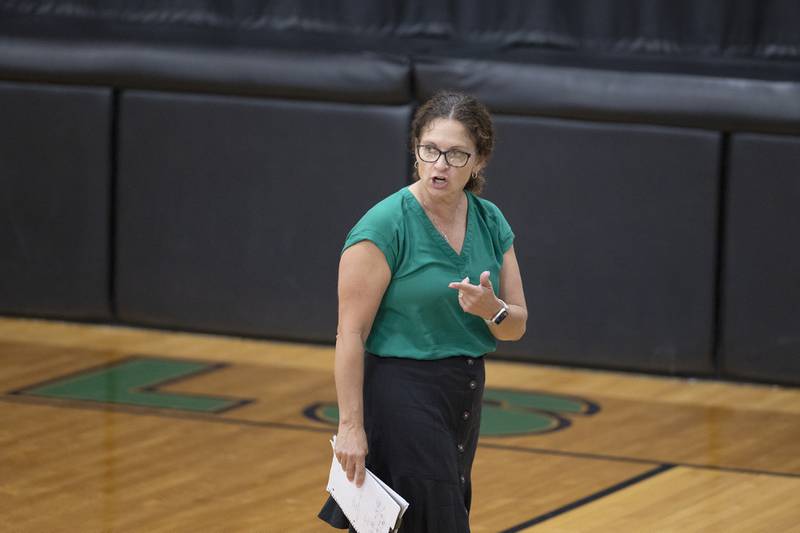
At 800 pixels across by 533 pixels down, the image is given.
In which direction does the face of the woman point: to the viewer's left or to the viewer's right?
to the viewer's left

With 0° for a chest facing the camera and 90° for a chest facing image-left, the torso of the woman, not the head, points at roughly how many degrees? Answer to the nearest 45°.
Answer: approximately 315°
